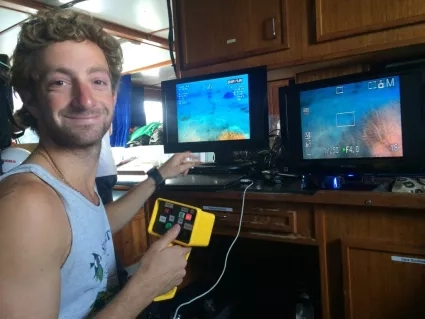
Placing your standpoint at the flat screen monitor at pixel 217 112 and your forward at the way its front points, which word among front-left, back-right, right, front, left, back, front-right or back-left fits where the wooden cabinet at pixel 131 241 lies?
right

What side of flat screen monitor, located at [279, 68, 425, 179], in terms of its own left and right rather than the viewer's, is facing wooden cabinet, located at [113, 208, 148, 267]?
right

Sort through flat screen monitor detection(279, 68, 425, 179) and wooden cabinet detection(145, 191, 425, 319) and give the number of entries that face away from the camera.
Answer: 0

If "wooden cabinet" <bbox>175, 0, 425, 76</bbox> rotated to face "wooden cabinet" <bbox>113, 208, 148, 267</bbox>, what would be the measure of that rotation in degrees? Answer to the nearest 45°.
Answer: approximately 90° to its right

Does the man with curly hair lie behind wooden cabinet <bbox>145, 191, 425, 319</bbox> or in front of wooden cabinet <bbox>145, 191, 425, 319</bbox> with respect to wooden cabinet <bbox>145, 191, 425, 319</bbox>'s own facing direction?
in front

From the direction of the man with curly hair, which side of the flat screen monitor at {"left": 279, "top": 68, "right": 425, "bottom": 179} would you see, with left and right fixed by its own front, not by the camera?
front

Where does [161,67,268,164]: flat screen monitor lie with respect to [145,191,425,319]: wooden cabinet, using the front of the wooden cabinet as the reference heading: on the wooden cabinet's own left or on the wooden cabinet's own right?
on the wooden cabinet's own right

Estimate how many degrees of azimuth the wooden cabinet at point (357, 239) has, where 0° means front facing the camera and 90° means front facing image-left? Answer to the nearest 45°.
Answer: approximately 45°

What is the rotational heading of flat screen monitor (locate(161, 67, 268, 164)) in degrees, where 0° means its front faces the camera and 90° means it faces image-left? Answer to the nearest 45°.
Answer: approximately 45°
